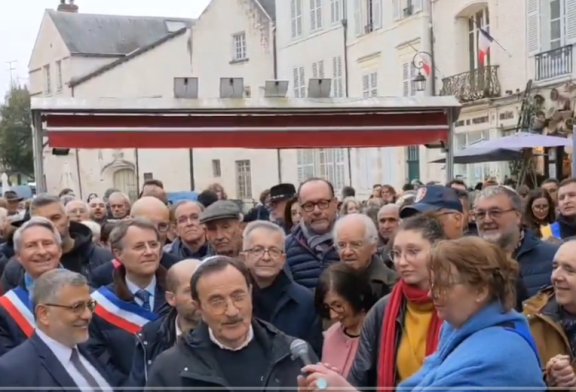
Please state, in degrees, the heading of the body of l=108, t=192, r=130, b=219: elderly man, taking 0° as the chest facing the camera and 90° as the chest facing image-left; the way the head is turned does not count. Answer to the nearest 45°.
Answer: approximately 0°

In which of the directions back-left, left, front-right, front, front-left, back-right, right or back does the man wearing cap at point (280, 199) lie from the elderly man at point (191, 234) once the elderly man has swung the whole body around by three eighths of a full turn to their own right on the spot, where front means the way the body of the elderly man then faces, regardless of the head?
right

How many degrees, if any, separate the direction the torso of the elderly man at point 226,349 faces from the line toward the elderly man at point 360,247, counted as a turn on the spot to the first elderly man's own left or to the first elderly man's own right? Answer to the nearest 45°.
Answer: approximately 90° to the first elderly man's own left

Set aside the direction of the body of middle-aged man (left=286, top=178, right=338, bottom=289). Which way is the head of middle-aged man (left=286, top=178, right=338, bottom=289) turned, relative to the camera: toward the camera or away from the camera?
toward the camera

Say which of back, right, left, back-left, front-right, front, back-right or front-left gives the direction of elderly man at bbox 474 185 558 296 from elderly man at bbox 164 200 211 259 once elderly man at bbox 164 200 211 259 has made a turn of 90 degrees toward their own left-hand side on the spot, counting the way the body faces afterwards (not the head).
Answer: front-right

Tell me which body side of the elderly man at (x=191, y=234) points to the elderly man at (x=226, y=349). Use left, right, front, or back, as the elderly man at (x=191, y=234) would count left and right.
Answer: front

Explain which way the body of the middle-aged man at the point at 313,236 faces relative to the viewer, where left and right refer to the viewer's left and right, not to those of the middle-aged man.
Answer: facing the viewer

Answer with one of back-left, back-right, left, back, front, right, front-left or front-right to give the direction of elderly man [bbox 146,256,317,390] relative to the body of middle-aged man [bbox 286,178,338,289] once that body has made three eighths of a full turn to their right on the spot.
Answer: back-left

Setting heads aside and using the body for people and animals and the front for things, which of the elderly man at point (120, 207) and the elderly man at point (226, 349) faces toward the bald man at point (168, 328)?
the elderly man at point (120, 207)

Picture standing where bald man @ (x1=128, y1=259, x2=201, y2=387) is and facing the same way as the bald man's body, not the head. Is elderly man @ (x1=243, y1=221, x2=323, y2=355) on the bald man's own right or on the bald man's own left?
on the bald man's own left

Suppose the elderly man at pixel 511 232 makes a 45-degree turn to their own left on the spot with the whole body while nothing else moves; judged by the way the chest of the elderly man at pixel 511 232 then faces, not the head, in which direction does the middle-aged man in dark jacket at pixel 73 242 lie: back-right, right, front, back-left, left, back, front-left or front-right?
right

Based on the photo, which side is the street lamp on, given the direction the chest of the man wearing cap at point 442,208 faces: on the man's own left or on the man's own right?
on the man's own right

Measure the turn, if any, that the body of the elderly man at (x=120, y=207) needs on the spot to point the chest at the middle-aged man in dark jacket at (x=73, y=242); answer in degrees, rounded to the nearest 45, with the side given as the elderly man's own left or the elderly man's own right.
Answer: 0° — they already face them

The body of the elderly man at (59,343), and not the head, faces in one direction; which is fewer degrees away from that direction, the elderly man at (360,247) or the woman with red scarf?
the woman with red scarf

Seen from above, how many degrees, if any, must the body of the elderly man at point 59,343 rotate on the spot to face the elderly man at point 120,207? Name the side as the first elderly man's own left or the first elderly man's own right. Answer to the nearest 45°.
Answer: approximately 135° to the first elderly man's own left

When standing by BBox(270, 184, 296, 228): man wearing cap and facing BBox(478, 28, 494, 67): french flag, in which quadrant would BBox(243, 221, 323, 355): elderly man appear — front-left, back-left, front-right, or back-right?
back-right

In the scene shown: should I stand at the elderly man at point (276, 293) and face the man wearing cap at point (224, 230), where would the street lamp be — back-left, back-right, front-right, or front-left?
front-right

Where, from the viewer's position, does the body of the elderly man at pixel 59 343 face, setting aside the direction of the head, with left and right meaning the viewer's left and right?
facing the viewer and to the right of the viewer
